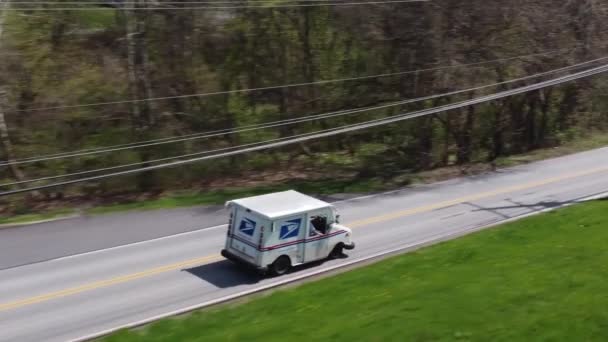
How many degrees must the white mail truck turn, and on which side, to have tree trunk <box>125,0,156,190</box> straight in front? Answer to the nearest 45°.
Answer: approximately 90° to its left

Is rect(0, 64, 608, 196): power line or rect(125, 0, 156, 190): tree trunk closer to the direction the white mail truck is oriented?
the power line

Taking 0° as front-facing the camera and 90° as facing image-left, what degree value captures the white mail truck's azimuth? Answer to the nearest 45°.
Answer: approximately 225°
